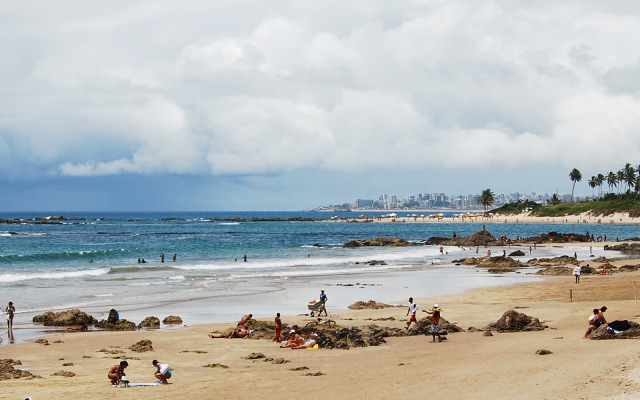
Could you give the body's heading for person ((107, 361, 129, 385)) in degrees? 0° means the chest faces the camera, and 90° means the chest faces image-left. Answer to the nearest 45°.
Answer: approximately 270°

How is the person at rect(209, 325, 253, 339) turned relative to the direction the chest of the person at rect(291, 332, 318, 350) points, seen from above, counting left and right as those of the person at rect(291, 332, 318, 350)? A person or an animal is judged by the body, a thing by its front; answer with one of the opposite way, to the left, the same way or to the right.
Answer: the same way

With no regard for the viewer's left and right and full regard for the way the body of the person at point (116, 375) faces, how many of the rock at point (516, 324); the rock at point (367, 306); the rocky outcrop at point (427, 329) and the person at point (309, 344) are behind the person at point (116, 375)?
0

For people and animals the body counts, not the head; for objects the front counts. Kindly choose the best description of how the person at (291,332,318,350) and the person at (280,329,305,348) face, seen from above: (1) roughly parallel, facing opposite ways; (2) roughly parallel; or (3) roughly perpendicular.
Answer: roughly parallel

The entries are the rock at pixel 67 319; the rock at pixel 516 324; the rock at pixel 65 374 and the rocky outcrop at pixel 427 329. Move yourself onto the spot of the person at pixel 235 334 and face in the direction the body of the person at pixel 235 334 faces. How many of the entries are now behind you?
2
